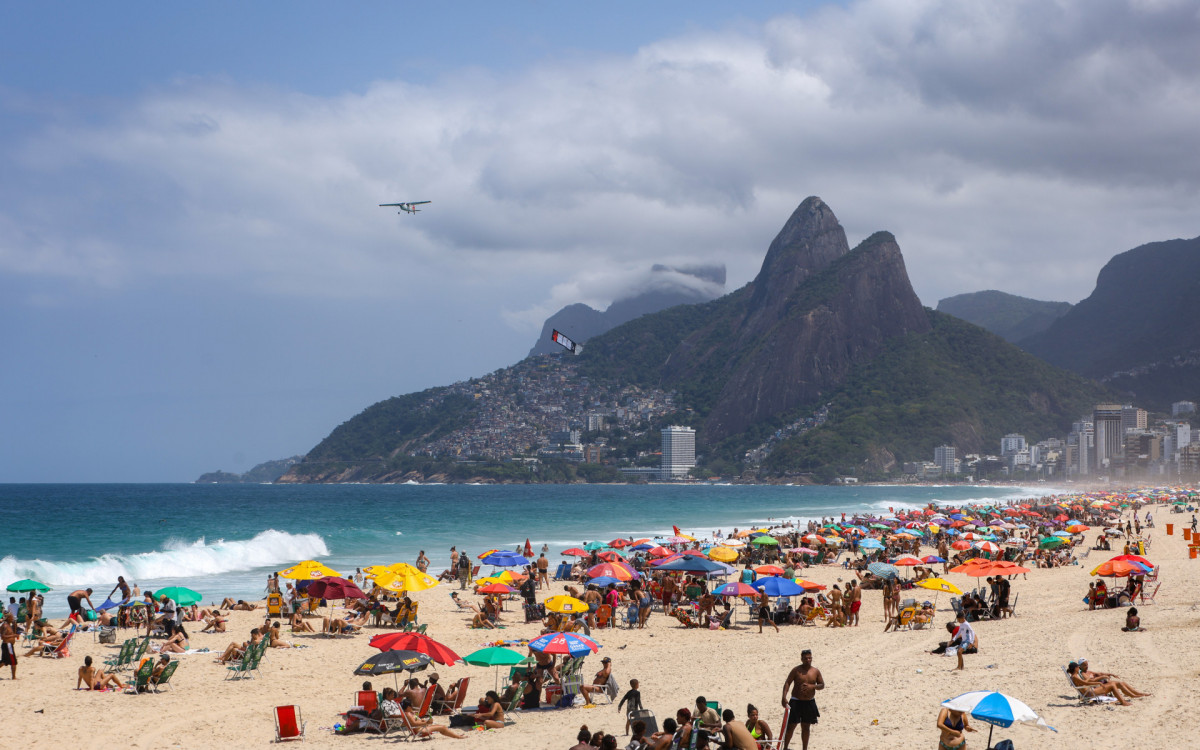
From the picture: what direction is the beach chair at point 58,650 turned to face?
to the viewer's left

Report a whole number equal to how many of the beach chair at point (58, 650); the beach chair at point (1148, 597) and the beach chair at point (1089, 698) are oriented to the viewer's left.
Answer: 2

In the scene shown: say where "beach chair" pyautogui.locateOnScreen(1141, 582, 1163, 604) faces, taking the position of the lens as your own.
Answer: facing to the left of the viewer

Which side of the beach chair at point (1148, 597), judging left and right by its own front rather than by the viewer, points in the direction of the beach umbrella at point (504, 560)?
front

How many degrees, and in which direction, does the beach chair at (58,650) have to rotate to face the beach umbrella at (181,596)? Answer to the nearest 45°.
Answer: approximately 135° to its right

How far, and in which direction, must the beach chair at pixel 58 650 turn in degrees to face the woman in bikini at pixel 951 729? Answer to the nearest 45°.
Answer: approximately 135° to its left

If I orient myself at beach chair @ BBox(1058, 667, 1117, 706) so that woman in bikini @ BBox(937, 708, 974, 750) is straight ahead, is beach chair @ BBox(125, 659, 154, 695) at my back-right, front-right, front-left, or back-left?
front-right

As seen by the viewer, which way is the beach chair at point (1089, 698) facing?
to the viewer's right

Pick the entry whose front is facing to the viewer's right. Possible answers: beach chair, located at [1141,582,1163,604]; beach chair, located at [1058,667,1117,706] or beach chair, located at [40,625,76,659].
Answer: beach chair, located at [1058,667,1117,706]

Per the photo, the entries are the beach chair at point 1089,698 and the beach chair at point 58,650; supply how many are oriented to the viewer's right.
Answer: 1
